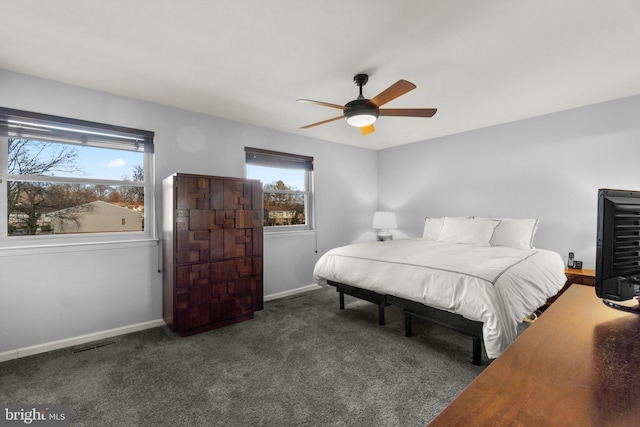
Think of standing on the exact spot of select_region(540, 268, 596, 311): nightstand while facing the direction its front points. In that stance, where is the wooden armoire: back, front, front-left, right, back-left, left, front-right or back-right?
front-right

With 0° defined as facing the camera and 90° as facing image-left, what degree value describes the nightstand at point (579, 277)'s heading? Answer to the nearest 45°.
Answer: approximately 0°

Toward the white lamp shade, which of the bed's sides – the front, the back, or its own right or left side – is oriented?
right

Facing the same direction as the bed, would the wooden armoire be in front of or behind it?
in front

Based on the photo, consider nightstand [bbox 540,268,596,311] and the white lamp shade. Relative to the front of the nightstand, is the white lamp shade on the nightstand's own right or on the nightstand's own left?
on the nightstand's own right

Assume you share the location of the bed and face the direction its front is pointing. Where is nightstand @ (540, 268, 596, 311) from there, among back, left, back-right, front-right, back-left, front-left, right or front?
back

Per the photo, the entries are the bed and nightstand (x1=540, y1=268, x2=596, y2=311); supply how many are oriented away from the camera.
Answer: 0

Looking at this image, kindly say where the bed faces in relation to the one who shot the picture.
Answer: facing the viewer and to the left of the viewer

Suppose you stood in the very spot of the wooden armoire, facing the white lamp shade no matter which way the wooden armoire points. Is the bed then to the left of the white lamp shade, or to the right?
right

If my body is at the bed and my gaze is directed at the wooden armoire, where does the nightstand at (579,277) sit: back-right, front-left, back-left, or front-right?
back-right
